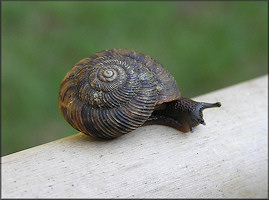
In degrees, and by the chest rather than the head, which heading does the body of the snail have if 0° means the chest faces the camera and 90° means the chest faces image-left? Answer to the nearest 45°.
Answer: approximately 270°
